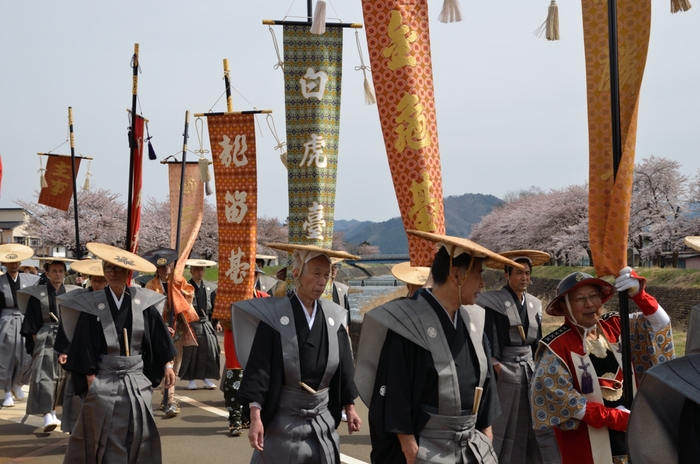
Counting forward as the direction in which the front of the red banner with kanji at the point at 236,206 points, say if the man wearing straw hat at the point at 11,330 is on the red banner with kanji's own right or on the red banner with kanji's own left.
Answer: on the red banner with kanji's own right

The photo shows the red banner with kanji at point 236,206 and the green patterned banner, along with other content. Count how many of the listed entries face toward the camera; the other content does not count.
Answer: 2

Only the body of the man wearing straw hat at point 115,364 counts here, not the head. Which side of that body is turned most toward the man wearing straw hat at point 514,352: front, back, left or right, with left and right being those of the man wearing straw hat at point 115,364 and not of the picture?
left

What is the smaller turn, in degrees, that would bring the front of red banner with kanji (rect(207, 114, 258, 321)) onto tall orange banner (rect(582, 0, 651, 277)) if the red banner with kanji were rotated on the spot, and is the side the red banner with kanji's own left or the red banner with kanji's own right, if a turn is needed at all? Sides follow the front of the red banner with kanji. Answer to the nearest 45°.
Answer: approximately 45° to the red banner with kanji's own left

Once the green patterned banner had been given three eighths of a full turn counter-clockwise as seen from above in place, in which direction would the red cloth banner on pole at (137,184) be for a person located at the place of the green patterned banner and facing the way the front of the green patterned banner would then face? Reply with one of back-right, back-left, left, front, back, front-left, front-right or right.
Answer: left

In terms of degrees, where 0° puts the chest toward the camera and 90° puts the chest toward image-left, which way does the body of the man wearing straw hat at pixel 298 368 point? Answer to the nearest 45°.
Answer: approximately 315°

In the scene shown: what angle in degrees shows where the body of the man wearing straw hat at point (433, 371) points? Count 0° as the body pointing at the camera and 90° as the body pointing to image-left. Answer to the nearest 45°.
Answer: approximately 315°
